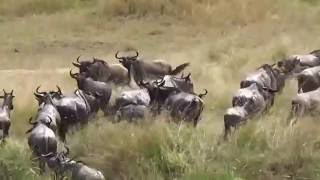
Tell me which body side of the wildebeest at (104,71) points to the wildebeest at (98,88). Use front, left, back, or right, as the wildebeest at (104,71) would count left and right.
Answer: left

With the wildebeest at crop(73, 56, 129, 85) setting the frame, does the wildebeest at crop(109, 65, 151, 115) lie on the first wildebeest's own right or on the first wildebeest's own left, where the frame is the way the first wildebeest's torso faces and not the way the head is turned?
on the first wildebeest's own left

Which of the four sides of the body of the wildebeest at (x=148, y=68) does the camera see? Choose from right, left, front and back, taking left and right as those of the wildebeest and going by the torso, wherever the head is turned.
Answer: left

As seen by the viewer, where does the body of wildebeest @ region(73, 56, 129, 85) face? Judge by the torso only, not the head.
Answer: to the viewer's left

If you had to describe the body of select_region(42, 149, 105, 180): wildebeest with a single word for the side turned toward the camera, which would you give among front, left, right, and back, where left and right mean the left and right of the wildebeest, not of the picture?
left

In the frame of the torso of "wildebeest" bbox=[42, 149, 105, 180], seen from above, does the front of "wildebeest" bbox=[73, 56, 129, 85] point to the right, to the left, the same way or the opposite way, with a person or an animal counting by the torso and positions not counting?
the same way

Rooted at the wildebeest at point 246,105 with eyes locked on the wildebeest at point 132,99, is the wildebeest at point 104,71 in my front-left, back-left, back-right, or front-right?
front-right

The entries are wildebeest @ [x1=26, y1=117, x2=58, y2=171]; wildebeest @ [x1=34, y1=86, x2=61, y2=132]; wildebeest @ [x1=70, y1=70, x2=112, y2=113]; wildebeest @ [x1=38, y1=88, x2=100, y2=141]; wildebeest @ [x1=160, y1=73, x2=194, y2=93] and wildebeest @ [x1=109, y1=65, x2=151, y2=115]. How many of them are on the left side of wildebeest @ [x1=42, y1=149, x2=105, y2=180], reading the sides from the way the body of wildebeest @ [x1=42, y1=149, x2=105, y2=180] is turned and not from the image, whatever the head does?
0

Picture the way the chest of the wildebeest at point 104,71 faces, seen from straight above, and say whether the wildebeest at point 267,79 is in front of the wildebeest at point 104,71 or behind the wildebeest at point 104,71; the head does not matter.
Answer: behind
